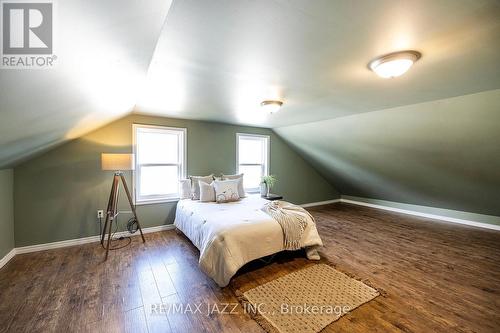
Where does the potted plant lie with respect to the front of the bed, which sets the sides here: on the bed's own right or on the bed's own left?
on the bed's own left

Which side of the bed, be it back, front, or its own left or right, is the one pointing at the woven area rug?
front

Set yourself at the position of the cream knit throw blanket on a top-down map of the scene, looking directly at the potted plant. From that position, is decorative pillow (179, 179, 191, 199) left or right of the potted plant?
left

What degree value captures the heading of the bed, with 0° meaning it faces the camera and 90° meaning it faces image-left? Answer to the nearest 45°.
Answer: approximately 315°

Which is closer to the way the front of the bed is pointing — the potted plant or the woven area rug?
the woven area rug
